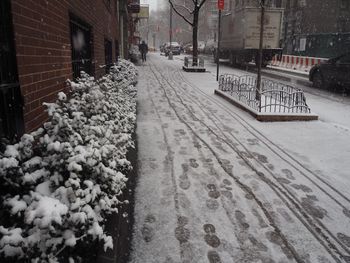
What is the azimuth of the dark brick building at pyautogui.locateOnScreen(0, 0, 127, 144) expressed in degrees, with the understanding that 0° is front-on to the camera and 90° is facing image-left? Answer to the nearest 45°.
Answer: approximately 315°

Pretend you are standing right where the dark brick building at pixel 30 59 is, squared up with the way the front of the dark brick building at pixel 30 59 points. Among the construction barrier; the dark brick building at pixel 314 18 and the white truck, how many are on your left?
3

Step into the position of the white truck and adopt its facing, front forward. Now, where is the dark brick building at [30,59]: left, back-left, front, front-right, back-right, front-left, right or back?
back-left

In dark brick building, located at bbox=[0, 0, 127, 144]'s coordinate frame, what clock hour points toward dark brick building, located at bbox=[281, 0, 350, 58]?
dark brick building, located at bbox=[281, 0, 350, 58] is roughly at 9 o'clock from dark brick building, located at bbox=[0, 0, 127, 144].

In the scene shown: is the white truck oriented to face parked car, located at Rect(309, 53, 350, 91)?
no

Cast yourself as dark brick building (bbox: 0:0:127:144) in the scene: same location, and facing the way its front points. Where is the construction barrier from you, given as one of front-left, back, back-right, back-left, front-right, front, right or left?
left

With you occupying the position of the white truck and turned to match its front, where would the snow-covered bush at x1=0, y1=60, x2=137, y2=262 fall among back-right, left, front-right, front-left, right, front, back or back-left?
back-left

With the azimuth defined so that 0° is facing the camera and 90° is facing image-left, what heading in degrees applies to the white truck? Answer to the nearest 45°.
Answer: approximately 135°

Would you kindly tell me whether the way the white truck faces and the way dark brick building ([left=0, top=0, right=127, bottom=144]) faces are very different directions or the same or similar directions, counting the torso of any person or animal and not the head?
very different directions

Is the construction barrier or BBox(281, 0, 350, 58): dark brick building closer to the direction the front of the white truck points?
the dark brick building
